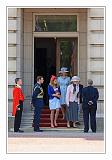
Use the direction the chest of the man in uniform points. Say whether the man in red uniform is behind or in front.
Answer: behind

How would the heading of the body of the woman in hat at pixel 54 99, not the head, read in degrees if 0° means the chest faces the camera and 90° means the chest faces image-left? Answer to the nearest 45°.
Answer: approximately 315°

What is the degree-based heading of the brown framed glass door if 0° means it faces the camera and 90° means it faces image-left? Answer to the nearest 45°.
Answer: approximately 0°
